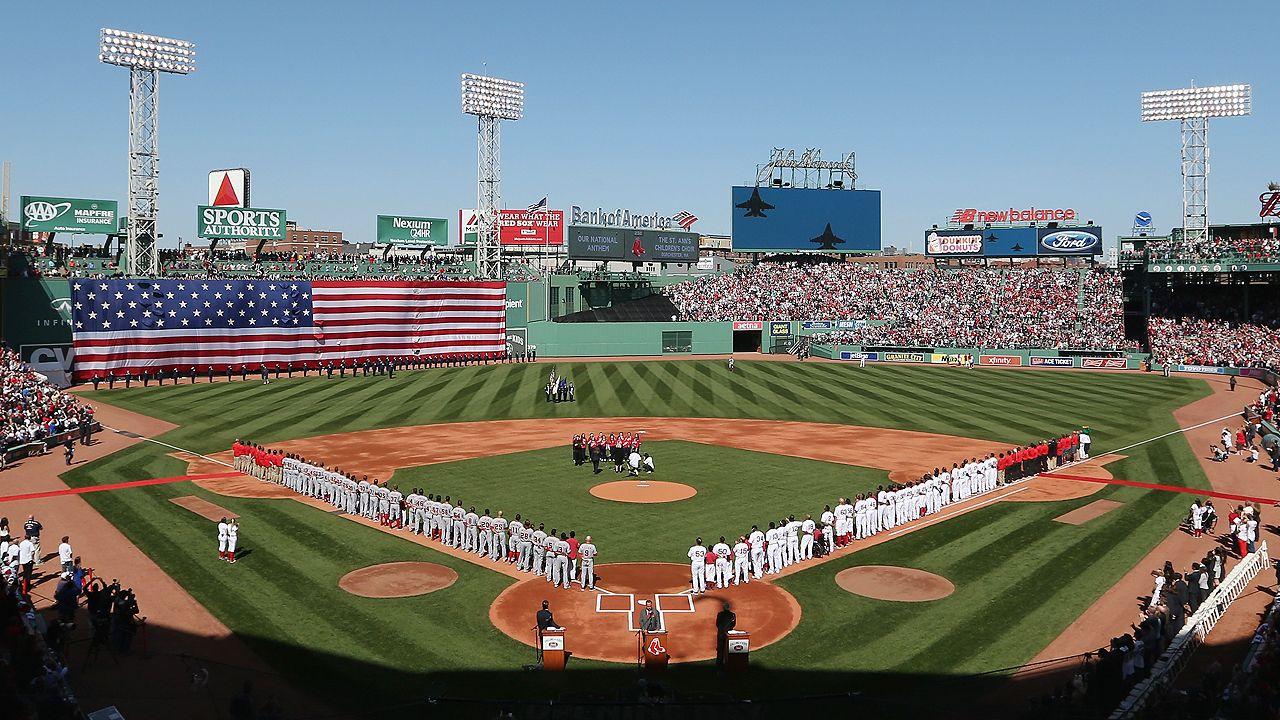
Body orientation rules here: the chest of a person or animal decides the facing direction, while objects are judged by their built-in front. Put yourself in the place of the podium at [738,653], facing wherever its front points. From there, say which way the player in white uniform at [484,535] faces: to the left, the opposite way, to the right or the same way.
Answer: the opposite way

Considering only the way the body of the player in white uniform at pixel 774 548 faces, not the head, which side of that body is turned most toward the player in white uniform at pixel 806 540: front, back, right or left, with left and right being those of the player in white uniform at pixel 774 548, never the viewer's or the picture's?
right

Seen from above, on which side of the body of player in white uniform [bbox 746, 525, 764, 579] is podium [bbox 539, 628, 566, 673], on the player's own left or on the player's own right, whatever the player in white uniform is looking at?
on the player's own left

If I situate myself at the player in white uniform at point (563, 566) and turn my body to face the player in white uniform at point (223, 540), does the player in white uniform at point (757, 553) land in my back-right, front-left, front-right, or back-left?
back-right

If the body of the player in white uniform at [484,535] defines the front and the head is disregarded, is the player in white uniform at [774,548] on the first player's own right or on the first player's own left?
on the first player's own right

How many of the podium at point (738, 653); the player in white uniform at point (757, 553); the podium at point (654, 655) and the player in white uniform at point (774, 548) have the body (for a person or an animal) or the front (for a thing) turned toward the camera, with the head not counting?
2

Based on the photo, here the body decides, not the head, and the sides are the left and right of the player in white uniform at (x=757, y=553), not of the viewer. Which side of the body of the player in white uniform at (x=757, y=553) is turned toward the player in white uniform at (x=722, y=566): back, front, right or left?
left

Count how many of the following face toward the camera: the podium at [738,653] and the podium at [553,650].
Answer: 2

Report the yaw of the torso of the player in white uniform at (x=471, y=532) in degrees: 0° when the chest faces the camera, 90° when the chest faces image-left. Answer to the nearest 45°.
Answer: approximately 180°

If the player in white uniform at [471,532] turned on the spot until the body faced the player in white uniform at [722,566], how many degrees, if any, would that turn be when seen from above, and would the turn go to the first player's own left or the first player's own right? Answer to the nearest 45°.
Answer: approximately 135° to the first player's own right

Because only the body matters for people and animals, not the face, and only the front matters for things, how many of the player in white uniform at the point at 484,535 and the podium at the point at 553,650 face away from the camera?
1

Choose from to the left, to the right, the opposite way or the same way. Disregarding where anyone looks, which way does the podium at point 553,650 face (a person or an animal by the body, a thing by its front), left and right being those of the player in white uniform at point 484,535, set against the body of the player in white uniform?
the opposite way

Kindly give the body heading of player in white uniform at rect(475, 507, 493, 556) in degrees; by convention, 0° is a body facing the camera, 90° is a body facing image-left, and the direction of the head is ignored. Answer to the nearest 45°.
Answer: approximately 180°
